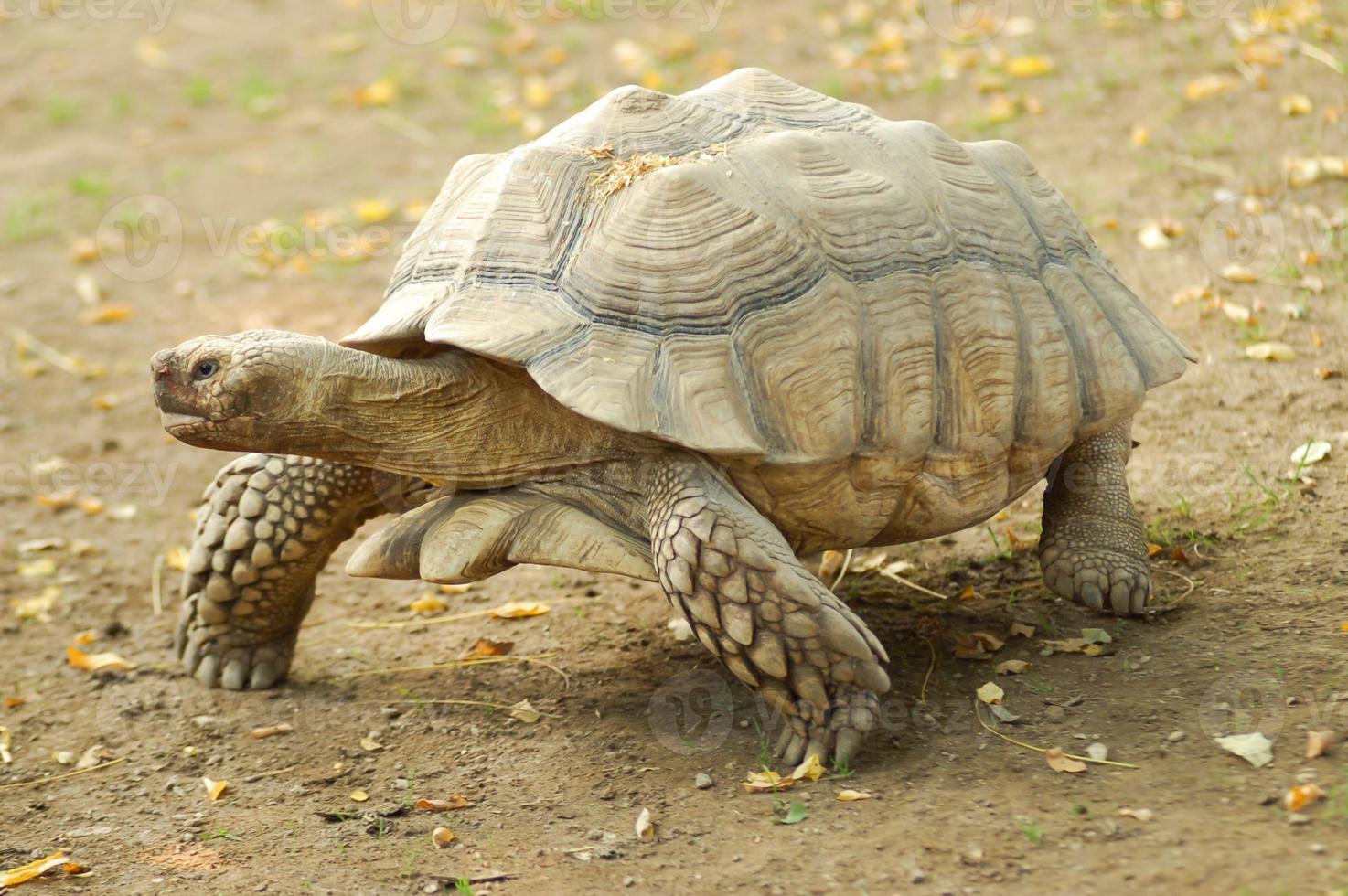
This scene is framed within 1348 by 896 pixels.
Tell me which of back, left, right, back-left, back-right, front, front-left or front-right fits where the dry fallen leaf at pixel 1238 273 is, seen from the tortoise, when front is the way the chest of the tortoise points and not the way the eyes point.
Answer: back

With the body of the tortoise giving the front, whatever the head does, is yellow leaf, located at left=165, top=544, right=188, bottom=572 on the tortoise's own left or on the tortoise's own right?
on the tortoise's own right

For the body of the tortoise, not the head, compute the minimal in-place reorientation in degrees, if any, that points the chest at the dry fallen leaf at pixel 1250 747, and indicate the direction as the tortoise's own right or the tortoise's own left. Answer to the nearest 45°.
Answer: approximately 90° to the tortoise's own left

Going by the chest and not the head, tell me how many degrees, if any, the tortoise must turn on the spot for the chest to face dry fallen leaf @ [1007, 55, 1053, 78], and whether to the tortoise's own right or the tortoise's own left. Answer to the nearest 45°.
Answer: approximately 135° to the tortoise's own right

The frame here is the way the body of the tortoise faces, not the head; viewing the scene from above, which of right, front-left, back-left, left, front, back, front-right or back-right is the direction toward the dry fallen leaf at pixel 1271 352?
back

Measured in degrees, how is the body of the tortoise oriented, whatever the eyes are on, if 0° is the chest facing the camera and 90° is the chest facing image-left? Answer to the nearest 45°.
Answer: approximately 45°

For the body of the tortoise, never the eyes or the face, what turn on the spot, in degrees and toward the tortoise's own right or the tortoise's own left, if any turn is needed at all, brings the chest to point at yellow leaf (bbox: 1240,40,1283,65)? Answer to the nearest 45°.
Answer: approximately 180°

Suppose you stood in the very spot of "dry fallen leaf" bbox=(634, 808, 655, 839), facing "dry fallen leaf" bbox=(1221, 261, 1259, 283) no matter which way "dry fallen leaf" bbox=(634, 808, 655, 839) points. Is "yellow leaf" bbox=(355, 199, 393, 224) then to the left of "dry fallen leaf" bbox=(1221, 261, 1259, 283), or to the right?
left

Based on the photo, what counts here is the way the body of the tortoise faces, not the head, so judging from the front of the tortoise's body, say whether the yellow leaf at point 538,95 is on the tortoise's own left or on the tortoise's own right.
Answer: on the tortoise's own right

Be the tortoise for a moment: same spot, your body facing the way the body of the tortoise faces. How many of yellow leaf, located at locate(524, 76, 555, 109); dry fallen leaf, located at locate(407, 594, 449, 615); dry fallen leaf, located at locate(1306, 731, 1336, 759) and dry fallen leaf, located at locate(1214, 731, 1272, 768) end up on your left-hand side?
2

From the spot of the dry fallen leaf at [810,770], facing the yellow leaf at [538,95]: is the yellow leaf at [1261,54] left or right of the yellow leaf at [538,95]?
right

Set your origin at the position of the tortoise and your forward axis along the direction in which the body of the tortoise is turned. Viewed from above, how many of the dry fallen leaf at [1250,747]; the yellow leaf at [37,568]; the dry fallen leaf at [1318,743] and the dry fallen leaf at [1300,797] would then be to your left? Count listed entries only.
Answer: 3

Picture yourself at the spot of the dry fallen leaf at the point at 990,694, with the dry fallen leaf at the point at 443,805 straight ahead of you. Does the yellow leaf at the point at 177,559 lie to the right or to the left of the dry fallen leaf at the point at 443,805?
right
